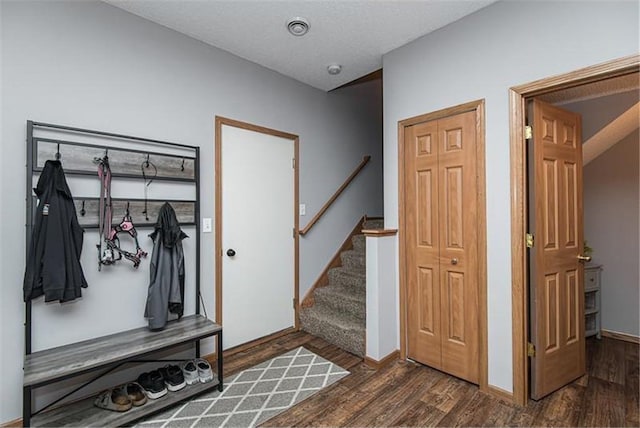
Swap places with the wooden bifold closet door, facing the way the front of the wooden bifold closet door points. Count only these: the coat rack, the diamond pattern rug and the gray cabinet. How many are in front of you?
2

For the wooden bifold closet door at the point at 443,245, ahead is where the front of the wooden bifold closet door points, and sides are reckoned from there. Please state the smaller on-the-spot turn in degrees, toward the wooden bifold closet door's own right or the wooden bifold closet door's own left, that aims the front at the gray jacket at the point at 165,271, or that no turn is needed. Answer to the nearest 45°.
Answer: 0° — it already faces it

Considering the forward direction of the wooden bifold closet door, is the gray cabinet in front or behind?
behind

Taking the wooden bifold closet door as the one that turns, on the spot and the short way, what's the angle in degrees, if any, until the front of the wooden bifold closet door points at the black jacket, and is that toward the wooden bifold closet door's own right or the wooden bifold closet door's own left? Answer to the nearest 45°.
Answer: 0° — it already faces it

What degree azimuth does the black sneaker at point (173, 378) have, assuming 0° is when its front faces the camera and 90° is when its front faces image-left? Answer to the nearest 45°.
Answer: approximately 315°

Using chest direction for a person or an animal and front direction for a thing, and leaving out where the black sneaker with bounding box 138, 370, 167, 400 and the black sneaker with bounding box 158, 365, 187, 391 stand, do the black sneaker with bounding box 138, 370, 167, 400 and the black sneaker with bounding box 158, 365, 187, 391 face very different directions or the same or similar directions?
same or similar directions

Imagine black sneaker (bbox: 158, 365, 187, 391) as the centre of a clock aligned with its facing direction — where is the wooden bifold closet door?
The wooden bifold closet door is roughly at 11 o'clock from the black sneaker.

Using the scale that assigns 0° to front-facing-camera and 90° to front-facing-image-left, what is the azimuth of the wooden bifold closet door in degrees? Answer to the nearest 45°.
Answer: approximately 45°

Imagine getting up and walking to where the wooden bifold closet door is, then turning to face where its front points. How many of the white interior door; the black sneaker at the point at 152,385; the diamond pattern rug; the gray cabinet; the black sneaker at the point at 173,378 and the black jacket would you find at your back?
1

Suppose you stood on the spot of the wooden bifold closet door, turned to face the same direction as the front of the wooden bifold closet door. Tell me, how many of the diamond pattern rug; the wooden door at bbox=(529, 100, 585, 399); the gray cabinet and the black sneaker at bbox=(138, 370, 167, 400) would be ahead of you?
2

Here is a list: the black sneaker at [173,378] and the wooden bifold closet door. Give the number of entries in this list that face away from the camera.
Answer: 0

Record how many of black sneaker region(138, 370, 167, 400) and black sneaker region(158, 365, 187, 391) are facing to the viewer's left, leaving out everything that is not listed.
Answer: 0
